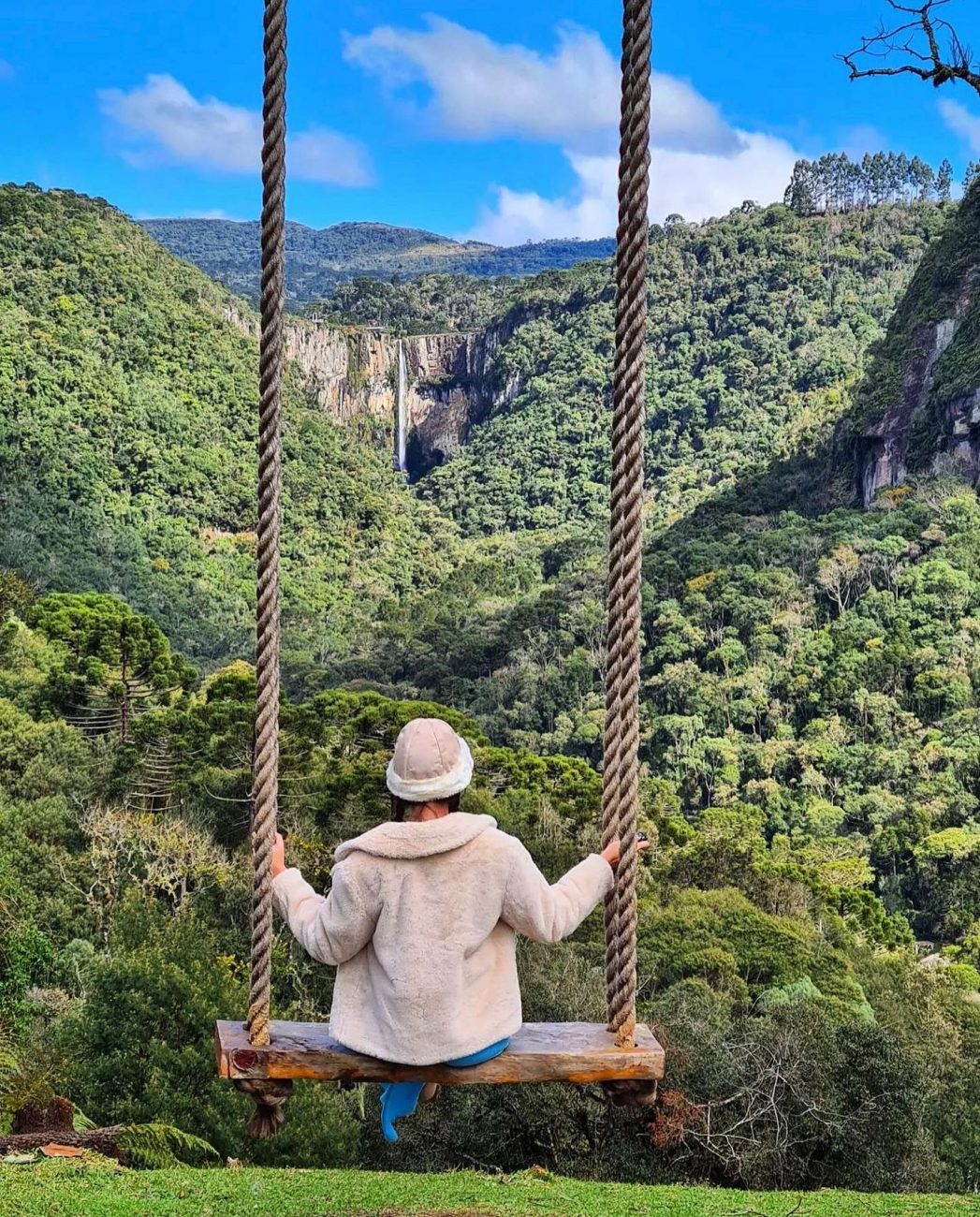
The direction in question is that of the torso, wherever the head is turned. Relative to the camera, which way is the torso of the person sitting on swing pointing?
away from the camera

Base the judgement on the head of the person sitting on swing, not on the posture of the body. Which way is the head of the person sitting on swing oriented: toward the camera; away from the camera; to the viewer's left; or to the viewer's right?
away from the camera
